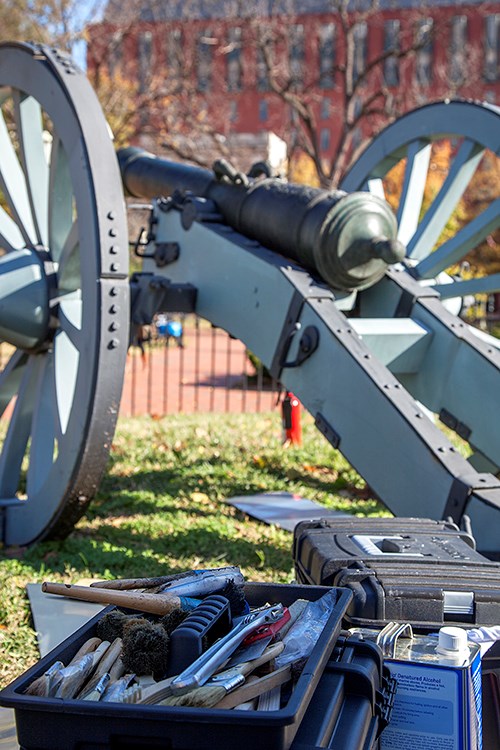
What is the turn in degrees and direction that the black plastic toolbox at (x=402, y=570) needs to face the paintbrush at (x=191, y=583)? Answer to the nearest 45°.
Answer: approximately 45° to its right

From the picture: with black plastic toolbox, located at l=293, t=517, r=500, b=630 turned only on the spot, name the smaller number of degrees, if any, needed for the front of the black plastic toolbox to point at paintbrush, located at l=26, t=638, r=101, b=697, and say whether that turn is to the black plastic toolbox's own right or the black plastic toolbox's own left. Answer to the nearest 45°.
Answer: approximately 45° to the black plastic toolbox's own right

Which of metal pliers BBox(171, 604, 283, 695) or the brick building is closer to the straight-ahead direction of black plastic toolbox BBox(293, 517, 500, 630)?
the metal pliers

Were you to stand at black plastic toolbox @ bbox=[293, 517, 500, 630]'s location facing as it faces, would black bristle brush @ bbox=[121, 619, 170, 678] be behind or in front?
in front

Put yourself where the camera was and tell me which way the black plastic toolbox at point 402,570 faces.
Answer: facing the viewer

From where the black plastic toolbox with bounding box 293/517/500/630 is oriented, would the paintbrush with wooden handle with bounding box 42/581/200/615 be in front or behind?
in front
